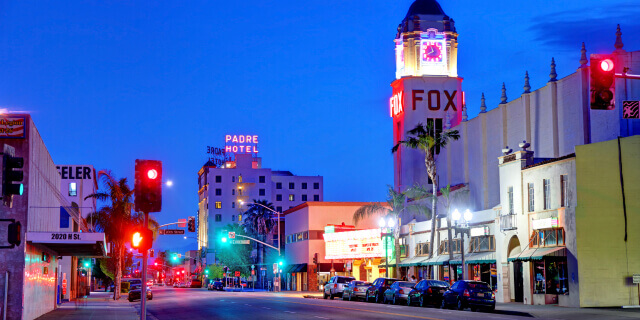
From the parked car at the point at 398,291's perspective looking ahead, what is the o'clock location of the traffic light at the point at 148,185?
The traffic light is roughly at 8 o'clock from the parked car.

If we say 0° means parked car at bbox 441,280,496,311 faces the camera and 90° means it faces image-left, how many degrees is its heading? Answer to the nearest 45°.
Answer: approximately 135°

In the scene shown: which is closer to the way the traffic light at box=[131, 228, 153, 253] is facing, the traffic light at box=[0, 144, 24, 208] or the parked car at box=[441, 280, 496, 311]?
the traffic light

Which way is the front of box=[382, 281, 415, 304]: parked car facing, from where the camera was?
facing away from the viewer and to the left of the viewer

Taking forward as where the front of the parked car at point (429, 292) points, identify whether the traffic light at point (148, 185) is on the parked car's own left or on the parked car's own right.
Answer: on the parked car's own left

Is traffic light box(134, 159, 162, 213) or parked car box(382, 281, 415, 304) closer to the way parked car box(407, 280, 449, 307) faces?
the parked car

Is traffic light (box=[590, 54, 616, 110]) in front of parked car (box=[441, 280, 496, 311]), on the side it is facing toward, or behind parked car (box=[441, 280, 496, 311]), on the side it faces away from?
behind

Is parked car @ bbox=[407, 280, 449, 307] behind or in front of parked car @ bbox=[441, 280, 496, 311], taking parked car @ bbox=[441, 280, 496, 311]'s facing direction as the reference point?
in front

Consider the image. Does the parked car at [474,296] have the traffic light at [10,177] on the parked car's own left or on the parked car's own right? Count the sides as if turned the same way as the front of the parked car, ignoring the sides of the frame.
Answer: on the parked car's own left

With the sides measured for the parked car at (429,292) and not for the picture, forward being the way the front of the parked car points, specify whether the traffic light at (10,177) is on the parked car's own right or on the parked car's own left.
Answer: on the parked car's own left

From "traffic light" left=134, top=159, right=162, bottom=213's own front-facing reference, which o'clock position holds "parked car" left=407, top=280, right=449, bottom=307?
The parked car is roughly at 7 o'clock from the traffic light.
